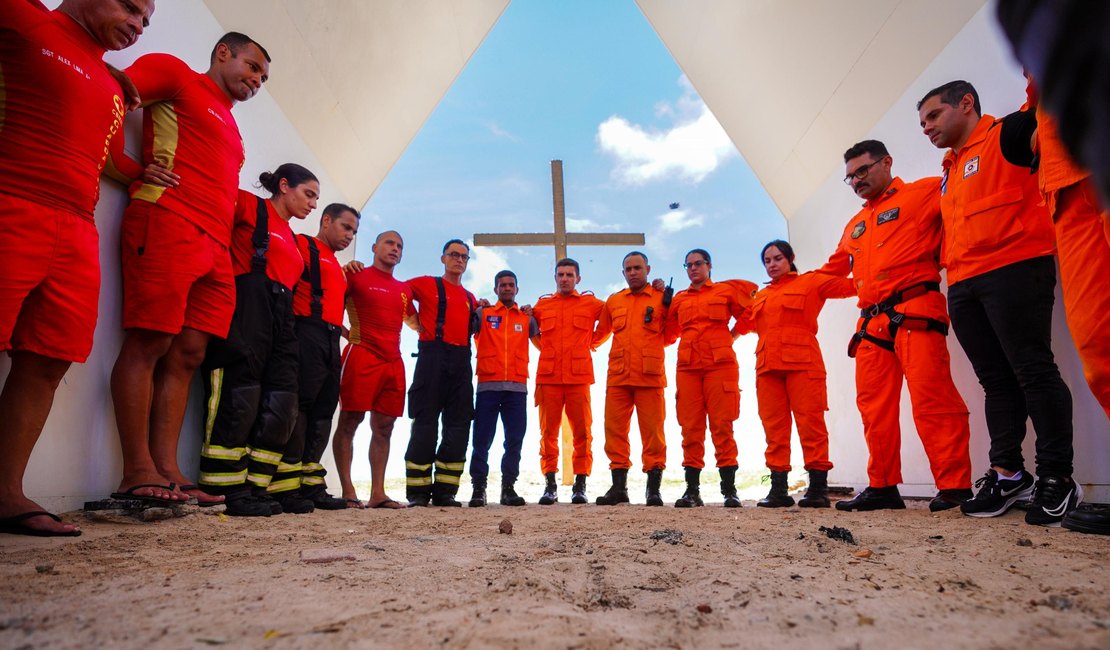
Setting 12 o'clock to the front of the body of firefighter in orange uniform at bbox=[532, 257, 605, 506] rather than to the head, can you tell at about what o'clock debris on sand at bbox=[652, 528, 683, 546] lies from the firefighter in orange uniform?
The debris on sand is roughly at 12 o'clock from the firefighter in orange uniform.

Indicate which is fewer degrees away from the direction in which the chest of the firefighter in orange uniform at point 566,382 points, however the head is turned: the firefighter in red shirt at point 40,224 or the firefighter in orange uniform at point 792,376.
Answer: the firefighter in red shirt

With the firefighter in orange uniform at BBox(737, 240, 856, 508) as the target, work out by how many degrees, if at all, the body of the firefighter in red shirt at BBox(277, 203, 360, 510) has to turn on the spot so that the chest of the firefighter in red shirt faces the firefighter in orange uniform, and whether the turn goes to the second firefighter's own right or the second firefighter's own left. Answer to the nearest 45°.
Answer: approximately 45° to the second firefighter's own left

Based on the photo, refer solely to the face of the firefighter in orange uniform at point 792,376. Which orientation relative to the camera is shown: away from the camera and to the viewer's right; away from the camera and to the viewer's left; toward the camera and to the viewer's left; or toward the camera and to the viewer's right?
toward the camera and to the viewer's left

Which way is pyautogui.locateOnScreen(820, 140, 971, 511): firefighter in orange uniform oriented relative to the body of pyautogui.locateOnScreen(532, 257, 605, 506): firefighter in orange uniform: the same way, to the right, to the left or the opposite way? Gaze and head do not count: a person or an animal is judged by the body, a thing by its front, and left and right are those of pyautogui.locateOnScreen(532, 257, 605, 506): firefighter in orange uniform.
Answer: to the right

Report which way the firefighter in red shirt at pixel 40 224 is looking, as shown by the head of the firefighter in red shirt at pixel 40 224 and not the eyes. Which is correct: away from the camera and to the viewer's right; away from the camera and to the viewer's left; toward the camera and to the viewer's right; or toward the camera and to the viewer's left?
toward the camera and to the viewer's right

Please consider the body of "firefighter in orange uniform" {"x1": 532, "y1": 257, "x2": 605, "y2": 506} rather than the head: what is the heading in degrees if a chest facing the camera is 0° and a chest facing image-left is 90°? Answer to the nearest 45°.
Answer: approximately 0°

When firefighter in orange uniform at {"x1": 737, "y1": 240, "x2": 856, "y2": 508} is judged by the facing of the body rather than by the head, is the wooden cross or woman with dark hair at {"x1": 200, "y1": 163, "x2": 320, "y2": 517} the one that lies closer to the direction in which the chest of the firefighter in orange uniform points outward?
the woman with dark hair

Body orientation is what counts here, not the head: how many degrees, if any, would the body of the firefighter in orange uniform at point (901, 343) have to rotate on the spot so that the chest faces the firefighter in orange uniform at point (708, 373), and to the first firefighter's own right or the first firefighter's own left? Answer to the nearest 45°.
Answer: approximately 90° to the first firefighter's own right

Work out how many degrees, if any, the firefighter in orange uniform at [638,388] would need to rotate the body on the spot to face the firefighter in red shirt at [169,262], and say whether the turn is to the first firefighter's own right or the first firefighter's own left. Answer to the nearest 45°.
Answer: approximately 45° to the first firefighter's own right

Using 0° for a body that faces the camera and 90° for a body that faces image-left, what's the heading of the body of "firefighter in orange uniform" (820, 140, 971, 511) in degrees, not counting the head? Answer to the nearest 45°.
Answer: approximately 45°

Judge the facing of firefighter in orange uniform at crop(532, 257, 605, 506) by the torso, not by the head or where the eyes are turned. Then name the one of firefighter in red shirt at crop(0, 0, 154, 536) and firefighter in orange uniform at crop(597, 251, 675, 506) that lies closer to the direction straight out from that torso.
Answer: the firefighter in red shirt

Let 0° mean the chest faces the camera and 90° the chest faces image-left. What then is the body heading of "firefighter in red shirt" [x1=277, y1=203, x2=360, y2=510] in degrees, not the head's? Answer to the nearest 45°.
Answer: approximately 315°

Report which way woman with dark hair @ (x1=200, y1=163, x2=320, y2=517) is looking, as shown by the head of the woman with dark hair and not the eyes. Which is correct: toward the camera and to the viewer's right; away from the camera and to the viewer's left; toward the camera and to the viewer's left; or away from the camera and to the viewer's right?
toward the camera and to the viewer's right
